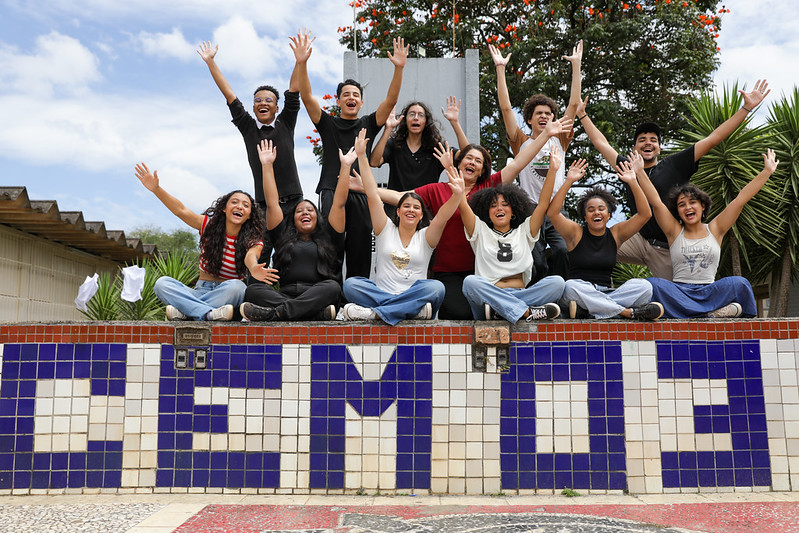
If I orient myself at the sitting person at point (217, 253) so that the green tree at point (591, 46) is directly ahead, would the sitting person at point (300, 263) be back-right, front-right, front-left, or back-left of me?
front-right

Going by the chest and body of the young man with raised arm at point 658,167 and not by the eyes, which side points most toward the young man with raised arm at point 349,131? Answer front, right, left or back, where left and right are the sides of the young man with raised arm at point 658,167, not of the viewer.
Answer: right

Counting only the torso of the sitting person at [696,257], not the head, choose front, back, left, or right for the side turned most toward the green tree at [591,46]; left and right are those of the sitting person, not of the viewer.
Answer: back

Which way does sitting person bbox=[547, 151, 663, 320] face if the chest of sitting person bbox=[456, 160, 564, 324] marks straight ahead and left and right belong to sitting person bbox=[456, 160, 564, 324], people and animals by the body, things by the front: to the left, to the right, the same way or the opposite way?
the same way

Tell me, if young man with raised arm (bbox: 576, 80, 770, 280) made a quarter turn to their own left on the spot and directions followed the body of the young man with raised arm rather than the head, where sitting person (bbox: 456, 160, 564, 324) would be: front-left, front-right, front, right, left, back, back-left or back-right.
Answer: back-right

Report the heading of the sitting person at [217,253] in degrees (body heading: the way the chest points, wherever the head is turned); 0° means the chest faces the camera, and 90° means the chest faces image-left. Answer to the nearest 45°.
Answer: approximately 0°

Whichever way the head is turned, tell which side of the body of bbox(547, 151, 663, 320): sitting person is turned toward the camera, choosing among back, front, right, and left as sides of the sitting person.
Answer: front

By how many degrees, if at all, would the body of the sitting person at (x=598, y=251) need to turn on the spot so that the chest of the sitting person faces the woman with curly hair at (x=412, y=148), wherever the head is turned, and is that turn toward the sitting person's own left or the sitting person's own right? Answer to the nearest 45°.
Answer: approximately 90° to the sitting person's own right

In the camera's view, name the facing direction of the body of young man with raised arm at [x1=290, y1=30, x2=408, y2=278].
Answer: toward the camera

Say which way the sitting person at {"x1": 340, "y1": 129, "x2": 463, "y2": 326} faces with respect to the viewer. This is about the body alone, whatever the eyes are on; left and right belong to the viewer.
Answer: facing the viewer

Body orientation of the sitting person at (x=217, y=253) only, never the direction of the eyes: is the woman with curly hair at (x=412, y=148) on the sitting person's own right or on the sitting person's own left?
on the sitting person's own left

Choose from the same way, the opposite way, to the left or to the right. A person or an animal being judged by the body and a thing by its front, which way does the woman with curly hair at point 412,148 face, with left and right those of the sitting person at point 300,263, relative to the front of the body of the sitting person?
the same way

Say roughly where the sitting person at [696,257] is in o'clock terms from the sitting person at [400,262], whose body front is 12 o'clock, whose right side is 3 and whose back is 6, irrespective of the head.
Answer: the sitting person at [696,257] is roughly at 9 o'clock from the sitting person at [400,262].

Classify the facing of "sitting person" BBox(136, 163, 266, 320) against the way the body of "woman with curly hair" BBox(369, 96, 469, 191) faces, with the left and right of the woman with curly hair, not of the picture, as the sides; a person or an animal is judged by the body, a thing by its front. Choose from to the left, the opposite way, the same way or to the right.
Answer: the same way

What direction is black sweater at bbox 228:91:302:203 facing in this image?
toward the camera

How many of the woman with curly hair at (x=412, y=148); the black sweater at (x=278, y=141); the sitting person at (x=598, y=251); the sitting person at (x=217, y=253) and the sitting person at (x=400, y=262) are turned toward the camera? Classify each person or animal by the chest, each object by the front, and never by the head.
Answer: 5

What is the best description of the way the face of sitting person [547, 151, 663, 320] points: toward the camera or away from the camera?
toward the camera
